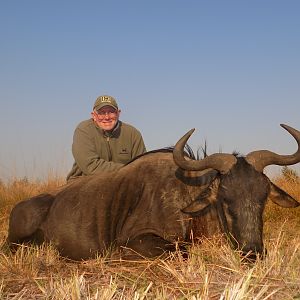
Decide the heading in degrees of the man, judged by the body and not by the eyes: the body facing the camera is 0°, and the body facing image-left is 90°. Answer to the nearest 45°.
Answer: approximately 0°

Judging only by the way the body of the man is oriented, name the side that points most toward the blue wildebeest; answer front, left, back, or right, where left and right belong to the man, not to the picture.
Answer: front
